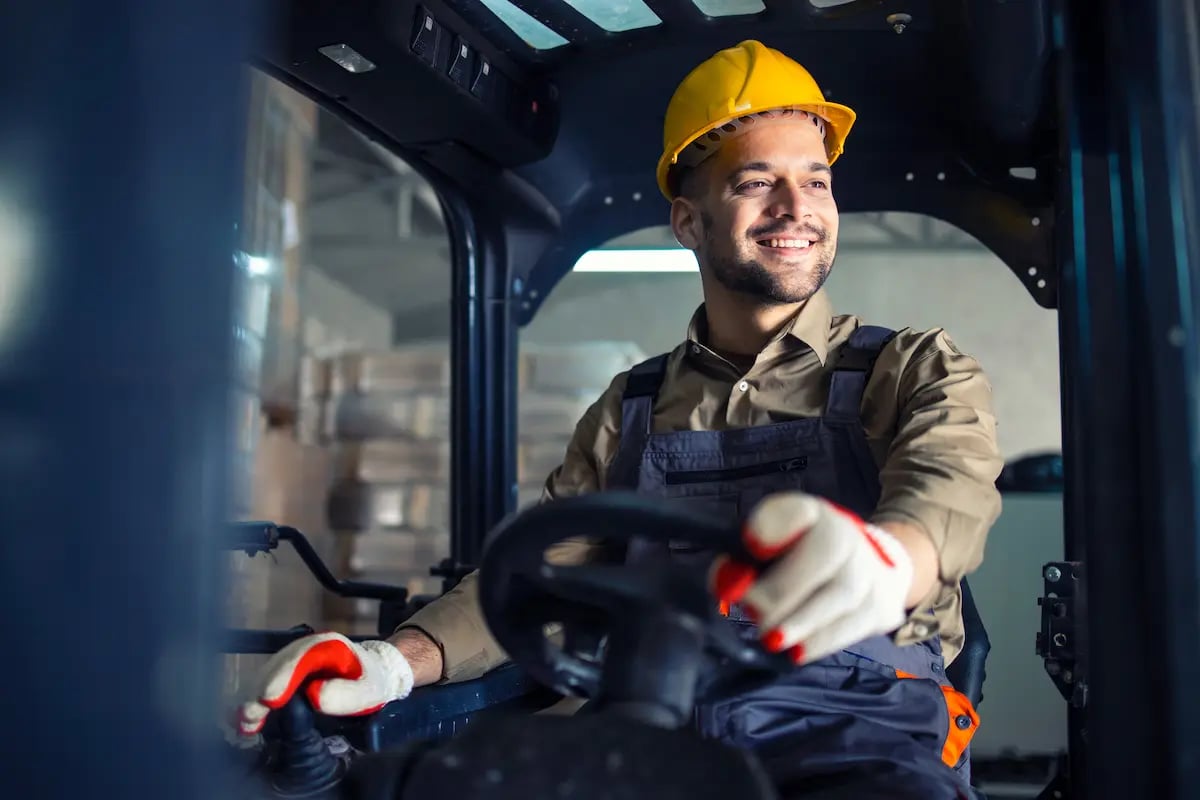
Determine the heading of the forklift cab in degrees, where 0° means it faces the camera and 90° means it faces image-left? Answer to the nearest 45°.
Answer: approximately 45°

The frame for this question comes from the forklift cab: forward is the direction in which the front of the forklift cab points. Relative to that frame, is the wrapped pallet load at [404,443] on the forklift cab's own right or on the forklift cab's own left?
on the forklift cab's own right
